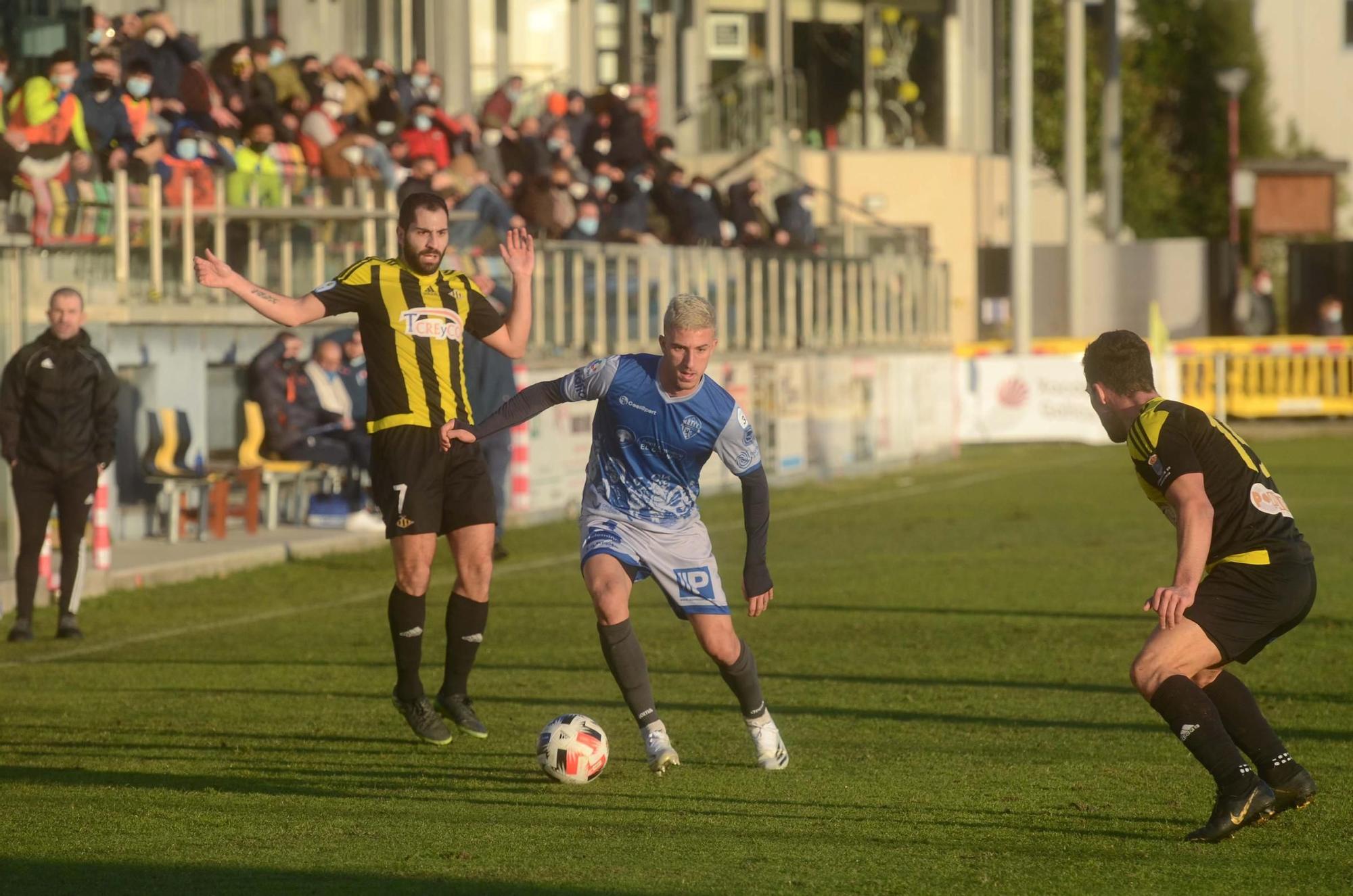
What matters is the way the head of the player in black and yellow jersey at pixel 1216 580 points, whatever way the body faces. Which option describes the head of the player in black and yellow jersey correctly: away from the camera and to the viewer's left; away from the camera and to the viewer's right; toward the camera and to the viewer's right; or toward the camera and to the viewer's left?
away from the camera and to the viewer's left

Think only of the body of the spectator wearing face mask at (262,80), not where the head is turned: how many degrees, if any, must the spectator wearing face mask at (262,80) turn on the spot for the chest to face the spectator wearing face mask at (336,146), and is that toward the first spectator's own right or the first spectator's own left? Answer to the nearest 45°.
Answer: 0° — they already face them

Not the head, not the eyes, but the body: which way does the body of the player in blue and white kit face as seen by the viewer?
toward the camera

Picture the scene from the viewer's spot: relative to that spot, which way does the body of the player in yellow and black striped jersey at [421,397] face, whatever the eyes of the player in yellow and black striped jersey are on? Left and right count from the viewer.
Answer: facing the viewer and to the right of the viewer

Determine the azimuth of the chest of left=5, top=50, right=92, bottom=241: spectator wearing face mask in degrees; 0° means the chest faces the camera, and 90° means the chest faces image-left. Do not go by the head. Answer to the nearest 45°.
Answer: approximately 315°

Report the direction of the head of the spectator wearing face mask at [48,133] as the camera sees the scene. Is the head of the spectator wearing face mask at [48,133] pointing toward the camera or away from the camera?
toward the camera

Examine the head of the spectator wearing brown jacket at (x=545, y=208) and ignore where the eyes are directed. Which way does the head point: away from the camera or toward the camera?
toward the camera

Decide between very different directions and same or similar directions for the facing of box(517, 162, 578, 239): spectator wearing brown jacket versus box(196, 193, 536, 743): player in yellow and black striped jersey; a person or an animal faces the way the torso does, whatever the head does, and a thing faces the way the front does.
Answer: same or similar directions

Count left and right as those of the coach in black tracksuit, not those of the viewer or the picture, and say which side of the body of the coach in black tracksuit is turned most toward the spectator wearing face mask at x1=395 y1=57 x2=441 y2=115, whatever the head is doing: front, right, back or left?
back

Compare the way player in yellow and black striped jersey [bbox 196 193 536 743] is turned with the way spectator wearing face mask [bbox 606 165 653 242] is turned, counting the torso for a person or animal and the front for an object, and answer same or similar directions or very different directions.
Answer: same or similar directions

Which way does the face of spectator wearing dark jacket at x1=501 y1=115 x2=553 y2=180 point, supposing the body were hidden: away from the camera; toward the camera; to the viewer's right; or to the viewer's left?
toward the camera

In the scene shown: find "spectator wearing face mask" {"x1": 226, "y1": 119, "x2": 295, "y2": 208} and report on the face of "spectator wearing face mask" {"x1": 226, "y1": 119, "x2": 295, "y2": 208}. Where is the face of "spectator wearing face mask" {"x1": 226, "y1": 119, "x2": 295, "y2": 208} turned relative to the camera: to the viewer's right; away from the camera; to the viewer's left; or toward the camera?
toward the camera

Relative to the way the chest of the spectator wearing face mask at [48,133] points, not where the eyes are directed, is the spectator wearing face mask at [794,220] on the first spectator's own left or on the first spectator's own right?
on the first spectator's own left

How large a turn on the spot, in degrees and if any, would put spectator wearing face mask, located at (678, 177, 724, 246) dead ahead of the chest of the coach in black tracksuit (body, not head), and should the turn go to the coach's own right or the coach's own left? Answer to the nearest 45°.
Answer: approximately 135° to the coach's own left
